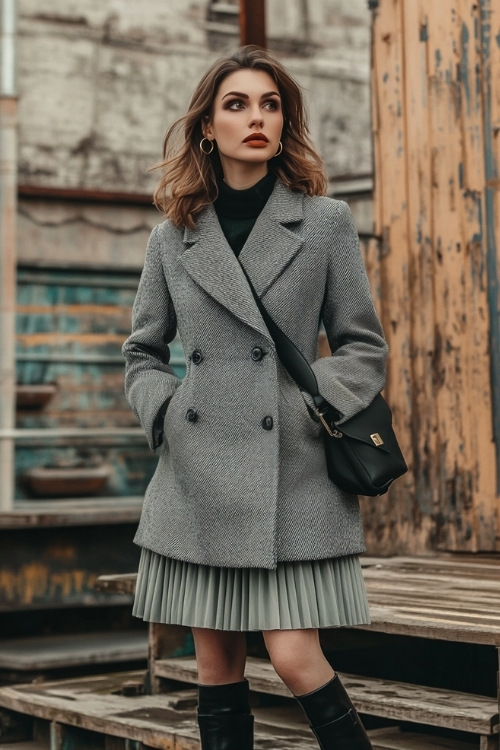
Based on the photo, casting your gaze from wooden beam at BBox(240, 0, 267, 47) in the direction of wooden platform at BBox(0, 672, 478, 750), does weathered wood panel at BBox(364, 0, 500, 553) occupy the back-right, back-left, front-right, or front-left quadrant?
front-left

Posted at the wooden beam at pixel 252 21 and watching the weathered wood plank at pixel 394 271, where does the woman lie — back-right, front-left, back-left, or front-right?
front-right

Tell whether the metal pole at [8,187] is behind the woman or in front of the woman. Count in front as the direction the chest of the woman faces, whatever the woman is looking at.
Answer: behind

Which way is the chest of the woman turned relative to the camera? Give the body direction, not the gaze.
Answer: toward the camera

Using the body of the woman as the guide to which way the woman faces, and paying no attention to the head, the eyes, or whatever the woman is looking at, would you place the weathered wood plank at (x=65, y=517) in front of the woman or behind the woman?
behind

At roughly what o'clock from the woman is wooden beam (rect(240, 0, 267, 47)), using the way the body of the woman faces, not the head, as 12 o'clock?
The wooden beam is roughly at 6 o'clock from the woman.

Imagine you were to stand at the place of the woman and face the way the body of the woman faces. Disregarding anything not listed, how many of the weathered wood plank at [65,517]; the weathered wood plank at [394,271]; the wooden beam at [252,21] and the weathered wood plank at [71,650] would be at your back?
4

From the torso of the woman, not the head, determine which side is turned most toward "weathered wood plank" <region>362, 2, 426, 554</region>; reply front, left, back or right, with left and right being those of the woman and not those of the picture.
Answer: back

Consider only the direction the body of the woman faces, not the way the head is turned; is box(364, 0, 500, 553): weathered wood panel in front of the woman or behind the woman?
behind

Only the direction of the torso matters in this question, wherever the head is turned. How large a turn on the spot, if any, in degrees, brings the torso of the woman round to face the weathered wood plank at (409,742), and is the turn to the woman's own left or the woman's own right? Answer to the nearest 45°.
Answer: approximately 135° to the woman's own left
